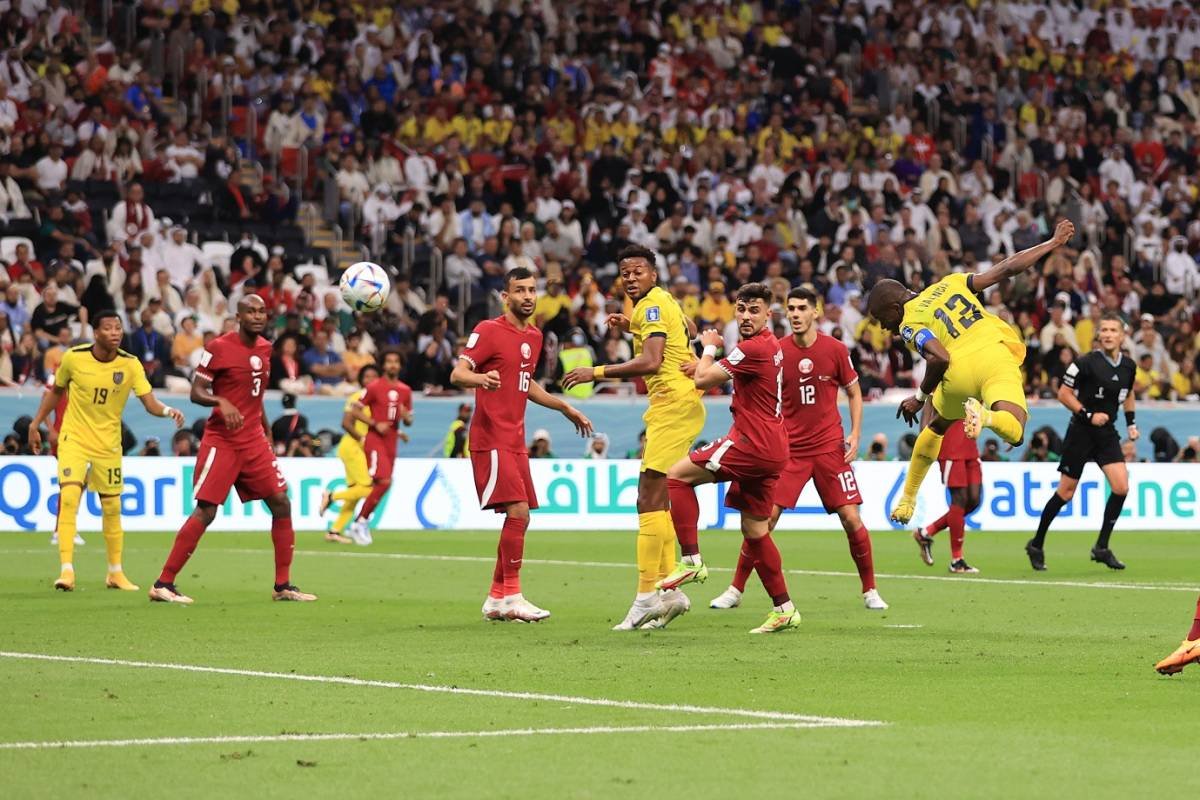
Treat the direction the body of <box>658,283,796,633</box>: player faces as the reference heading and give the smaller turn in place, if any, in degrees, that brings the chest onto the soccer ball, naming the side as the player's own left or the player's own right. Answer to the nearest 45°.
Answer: approximately 45° to the player's own right
